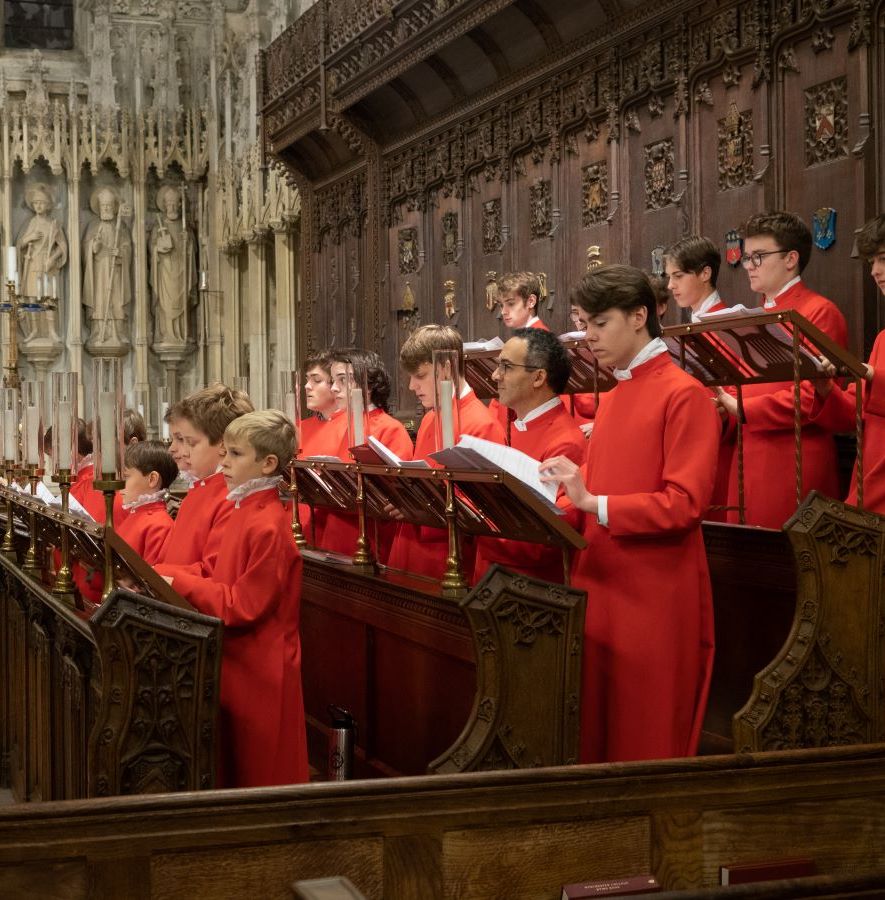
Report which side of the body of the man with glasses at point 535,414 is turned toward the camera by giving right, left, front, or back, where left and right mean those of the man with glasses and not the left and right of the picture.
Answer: left

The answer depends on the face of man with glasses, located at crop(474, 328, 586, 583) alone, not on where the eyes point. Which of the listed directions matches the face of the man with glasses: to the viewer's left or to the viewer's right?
to the viewer's left

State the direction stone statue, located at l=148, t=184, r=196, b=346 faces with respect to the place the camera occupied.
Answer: facing the viewer

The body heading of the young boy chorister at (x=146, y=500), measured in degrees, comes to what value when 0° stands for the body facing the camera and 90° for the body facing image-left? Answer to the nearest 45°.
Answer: approximately 90°

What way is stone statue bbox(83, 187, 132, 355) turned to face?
toward the camera

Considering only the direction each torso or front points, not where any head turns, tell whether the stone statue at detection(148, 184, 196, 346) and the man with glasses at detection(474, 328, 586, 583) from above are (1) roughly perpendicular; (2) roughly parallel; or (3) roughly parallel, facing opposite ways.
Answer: roughly perpendicular

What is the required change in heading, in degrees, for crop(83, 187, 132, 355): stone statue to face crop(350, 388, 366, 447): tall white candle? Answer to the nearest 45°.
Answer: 0° — it already faces it

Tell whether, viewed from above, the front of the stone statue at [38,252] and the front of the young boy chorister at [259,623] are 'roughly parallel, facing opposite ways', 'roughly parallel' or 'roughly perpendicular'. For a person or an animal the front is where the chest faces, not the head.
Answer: roughly perpendicular

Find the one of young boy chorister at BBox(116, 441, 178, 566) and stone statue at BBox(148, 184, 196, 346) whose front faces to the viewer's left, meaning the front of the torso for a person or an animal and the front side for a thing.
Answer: the young boy chorister

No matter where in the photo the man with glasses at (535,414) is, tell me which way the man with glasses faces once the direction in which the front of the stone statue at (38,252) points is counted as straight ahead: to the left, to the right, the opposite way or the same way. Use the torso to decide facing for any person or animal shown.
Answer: to the right

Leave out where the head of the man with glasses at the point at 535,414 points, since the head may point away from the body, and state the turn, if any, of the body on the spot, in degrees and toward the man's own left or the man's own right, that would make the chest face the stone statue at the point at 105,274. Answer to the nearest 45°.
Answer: approximately 45° to the man's own right

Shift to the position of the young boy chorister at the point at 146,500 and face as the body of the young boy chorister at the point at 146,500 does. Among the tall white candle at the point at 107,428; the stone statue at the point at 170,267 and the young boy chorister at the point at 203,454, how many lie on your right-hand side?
1

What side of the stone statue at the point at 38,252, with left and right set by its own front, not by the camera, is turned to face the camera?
front

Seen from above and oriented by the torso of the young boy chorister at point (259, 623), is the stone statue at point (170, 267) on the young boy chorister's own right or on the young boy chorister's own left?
on the young boy chorister's own right

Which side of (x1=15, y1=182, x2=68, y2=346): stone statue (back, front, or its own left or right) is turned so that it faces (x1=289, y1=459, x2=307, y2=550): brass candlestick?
front

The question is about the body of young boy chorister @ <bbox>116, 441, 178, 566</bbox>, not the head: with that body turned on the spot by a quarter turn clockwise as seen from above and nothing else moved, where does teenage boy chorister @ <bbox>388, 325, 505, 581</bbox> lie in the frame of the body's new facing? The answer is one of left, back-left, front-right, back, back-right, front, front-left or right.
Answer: right

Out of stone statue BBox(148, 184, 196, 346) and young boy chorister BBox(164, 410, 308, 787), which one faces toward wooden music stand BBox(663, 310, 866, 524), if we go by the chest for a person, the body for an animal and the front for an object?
the stone statue

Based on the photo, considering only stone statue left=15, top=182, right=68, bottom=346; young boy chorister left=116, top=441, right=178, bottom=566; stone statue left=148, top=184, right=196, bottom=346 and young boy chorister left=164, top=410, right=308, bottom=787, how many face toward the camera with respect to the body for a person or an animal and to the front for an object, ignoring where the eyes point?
2
